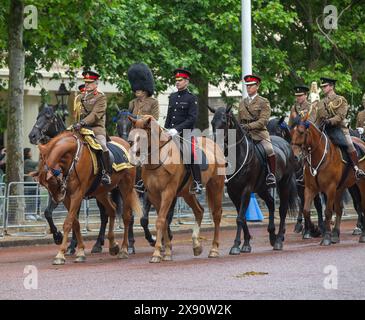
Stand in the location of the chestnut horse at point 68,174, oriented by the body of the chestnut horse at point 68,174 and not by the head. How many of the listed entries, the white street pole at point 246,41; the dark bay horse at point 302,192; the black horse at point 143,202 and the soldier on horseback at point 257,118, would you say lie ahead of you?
0

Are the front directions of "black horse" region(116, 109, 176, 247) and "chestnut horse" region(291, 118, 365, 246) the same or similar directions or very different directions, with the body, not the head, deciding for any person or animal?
same or similar directions

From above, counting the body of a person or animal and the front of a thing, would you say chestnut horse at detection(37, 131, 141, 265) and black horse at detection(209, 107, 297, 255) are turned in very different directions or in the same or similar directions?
same or similar directions

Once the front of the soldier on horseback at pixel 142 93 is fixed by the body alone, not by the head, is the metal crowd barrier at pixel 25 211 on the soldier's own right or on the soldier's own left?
on the soldier's own right

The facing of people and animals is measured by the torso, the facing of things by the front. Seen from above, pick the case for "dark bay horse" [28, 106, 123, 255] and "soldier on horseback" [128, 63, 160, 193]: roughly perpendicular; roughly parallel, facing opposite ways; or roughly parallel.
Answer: roughly parallel

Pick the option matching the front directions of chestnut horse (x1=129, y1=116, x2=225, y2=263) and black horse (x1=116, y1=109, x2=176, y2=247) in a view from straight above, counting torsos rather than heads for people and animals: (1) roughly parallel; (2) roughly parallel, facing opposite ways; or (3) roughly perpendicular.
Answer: roughly parallel

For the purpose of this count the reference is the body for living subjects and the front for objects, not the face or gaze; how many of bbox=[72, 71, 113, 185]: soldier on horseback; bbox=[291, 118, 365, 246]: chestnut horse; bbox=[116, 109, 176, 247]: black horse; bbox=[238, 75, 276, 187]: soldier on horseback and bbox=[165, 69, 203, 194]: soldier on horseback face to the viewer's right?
0

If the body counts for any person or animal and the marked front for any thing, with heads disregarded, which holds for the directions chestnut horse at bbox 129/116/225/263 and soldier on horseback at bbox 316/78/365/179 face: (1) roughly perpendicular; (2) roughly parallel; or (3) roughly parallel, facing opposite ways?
roughly parallel

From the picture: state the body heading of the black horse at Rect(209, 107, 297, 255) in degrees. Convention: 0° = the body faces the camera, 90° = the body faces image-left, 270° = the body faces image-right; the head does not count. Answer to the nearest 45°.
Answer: approximately 45°

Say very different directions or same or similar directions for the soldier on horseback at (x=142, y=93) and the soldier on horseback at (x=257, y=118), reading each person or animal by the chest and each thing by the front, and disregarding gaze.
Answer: same or similar directions

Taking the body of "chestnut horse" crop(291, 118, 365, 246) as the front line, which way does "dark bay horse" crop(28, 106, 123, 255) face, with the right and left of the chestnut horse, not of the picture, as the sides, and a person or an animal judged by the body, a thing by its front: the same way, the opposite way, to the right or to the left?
the same way

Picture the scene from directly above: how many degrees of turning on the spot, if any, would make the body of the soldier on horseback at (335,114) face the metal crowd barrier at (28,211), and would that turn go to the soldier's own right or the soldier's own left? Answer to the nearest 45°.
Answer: approximately 45° to the soldier's own right

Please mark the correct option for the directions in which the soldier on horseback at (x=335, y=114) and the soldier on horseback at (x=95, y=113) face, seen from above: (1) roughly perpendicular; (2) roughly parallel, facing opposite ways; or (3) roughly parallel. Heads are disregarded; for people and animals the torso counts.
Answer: roughly parallel

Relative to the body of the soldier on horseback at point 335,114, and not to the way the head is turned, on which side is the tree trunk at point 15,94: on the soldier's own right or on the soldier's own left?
on the soldier's own right

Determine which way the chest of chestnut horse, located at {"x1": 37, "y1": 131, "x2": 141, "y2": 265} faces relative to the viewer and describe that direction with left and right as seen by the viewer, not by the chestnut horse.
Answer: facing the viewer and to the left of the viewer

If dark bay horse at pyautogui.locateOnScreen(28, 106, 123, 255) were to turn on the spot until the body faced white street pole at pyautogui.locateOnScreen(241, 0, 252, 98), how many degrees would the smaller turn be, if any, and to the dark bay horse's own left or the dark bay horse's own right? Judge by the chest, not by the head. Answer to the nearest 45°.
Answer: approximately 180°

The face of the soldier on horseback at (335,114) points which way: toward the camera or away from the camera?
toward the camera

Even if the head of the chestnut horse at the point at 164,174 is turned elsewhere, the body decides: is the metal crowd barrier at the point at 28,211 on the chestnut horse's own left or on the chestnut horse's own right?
on the chestnut horse's own right

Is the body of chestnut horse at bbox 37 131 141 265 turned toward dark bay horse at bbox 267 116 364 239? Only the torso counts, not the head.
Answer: no
